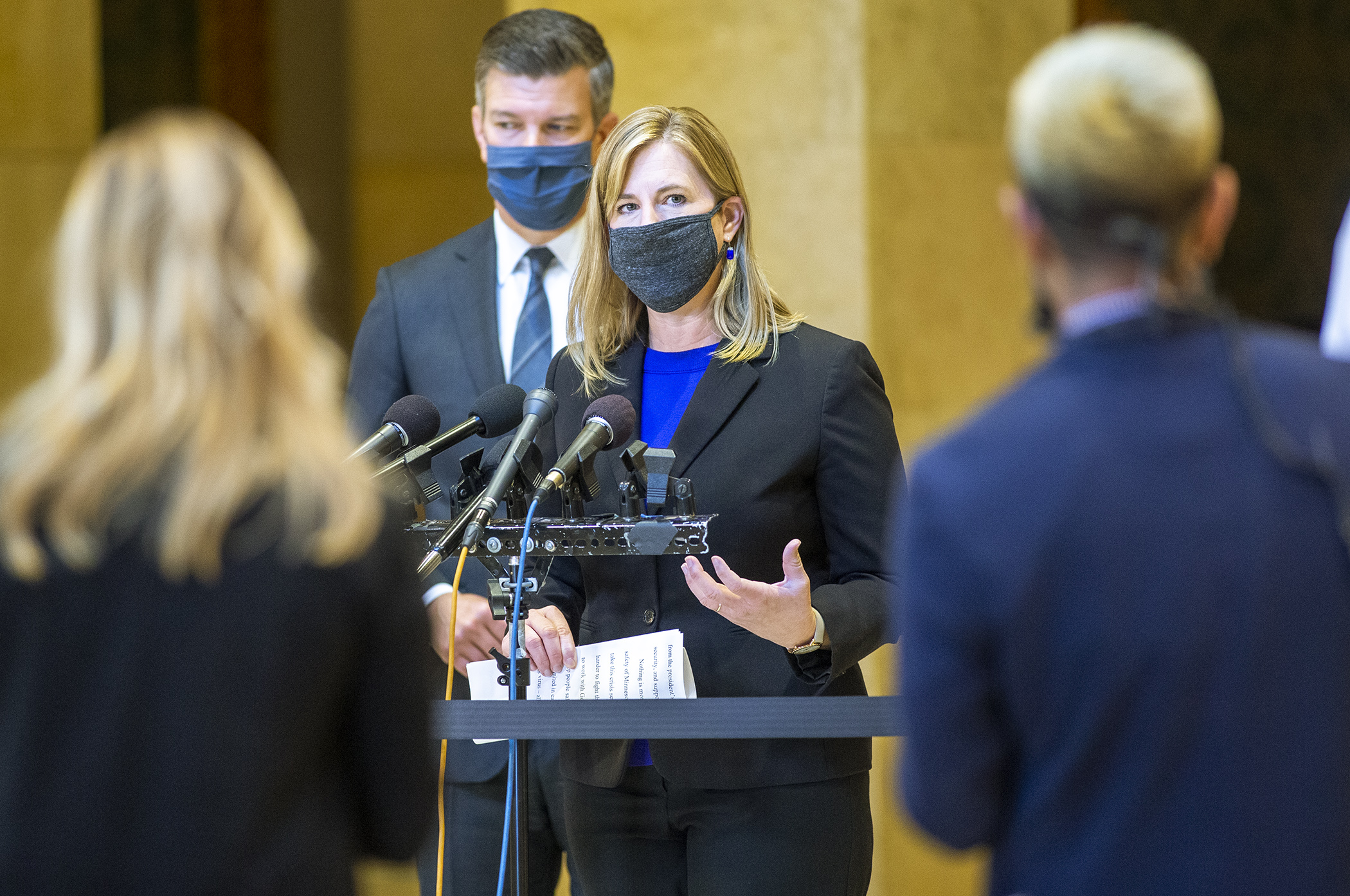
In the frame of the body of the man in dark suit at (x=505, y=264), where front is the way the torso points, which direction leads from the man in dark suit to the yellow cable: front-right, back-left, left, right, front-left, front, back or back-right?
front

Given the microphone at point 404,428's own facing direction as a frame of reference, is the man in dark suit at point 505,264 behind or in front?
in front

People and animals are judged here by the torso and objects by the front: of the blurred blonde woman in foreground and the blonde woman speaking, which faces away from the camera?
the blurred blonde woman in foreground

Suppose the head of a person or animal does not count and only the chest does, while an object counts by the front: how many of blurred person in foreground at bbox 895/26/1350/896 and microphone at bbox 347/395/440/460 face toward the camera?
0

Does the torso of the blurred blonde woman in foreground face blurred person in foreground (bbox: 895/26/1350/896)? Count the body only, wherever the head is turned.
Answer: no

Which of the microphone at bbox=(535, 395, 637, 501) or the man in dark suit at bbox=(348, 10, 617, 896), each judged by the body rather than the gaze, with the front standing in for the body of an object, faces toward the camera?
the man in dark suit

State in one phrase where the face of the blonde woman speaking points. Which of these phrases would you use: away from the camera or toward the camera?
toward the camera

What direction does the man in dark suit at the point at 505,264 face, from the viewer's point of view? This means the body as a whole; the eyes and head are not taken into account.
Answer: toward the camera

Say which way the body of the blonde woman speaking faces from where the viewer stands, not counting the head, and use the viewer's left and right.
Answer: facing the viewer and to the left of the viewer

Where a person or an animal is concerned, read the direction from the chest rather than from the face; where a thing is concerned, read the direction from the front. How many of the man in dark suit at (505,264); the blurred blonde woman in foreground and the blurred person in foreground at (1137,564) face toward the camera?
1

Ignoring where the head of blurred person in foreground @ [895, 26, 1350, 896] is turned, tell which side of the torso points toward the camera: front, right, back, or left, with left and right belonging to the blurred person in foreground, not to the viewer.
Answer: back

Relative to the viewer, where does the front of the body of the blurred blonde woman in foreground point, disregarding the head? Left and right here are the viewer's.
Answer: facing away from the viewer

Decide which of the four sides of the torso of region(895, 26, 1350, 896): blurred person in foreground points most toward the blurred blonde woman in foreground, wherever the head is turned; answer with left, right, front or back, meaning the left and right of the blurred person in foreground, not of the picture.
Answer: left

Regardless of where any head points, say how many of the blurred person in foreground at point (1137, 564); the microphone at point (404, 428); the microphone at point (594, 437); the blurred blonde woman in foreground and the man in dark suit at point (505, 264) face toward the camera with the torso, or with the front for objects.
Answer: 1

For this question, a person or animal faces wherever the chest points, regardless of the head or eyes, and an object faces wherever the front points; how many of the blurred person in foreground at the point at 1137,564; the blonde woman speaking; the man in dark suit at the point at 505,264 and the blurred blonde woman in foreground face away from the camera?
2

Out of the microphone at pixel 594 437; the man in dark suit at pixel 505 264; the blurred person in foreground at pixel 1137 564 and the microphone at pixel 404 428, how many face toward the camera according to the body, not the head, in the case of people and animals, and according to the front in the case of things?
1

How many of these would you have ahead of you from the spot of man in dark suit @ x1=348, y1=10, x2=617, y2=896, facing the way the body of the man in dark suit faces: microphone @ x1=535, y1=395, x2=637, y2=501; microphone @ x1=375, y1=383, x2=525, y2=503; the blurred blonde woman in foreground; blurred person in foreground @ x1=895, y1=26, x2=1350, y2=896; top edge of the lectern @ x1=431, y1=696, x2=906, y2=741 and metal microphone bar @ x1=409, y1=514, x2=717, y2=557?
6

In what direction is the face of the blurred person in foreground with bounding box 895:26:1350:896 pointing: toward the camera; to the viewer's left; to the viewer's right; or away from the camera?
away from the camera
